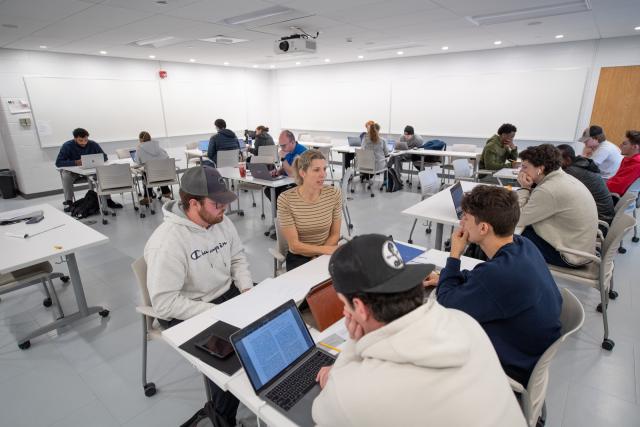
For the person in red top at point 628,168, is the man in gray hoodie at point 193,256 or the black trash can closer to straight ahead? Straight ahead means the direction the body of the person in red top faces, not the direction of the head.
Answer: the black trash can

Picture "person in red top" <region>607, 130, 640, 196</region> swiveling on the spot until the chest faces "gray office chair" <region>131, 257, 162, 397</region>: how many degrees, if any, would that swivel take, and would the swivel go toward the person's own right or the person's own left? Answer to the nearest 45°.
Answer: approximately 90° to the person's own left

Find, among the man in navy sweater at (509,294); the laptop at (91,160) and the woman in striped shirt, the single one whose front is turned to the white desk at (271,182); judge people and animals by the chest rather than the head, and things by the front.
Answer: the man in navy sweater

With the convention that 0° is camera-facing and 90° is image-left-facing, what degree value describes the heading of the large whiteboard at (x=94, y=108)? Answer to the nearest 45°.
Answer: approximately 315°

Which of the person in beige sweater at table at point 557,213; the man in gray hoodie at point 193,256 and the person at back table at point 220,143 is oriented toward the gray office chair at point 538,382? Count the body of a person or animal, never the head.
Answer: the man in gray hoodie

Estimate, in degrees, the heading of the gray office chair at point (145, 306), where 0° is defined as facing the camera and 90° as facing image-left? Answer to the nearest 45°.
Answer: approximately 315°

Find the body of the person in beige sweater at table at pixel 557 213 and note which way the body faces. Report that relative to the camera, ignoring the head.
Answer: to the viewer's left

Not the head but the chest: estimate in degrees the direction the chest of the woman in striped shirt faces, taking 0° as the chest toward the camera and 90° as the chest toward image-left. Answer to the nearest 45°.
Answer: approximately 315°

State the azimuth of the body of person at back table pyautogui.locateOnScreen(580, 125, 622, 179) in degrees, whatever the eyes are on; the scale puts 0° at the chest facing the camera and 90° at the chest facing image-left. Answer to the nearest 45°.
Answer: approximately 90°

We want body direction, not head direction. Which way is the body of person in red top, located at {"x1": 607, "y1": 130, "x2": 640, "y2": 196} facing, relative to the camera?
to the viewer's left

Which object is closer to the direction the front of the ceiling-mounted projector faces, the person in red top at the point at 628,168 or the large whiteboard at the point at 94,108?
the large whiteboard

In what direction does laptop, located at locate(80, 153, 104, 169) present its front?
away from the camera

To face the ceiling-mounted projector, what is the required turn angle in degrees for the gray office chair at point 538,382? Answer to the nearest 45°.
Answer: approximately 45° to its right

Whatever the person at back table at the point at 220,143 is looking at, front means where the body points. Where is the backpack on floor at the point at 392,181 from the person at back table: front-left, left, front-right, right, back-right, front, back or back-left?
back-right

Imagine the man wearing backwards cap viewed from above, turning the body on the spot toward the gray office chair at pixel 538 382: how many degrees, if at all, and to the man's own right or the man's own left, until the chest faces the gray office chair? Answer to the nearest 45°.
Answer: approximately 90° to the man's own right

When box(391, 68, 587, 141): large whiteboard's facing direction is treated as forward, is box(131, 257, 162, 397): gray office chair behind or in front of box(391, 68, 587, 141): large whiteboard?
in front
